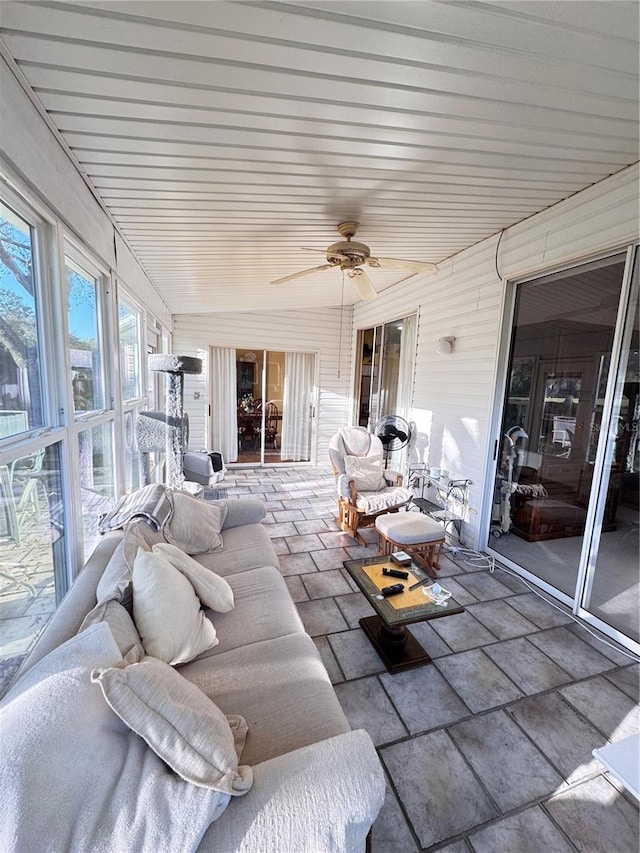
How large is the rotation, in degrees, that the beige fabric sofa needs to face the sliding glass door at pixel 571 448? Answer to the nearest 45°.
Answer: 0° — it already faces it

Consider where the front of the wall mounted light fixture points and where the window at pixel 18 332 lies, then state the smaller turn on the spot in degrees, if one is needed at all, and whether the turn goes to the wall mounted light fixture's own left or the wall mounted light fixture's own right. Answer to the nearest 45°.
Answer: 0° — it already faces it

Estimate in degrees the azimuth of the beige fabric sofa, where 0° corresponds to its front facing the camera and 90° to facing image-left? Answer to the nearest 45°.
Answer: approximately 270°

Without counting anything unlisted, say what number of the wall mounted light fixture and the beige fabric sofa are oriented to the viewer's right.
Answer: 1

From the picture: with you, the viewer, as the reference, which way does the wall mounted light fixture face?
facing the viewer and to the left of the viewer

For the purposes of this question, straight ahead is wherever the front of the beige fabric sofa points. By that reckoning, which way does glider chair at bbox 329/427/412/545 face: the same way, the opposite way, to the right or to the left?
to the right

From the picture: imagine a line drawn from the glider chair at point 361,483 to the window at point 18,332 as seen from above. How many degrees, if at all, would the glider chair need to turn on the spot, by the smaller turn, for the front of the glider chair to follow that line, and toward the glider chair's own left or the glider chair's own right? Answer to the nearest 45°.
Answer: approximately 90° to the glider chair's own right

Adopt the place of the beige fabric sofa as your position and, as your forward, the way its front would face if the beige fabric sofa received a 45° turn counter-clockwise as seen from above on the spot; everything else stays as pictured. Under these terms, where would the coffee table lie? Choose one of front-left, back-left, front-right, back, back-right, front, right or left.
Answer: front

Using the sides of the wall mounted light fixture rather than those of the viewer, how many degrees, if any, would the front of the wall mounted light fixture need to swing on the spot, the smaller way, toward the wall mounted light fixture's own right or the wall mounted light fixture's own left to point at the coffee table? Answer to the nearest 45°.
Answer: approximately 45° to the wall mounted light fixture's own left

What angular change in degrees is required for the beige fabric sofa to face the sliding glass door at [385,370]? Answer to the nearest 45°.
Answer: approximately 45° to its left

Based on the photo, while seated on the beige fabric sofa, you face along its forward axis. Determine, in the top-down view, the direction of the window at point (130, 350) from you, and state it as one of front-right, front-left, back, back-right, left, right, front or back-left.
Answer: left

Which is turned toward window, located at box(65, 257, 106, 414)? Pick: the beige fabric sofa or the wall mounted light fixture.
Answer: the wall mounted light fixture

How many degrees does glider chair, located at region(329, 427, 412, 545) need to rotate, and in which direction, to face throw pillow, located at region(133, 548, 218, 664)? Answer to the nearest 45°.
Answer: approximately 45° to its right

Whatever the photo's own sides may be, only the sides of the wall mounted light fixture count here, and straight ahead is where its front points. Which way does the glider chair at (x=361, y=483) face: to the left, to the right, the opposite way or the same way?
to the left
